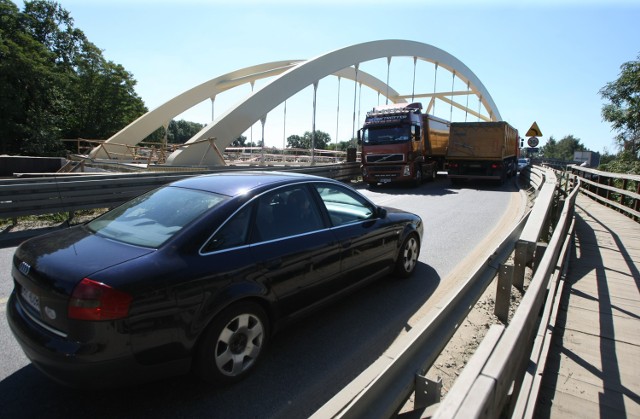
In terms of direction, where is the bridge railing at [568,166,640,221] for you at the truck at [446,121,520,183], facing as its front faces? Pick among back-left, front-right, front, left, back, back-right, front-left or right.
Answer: back-right

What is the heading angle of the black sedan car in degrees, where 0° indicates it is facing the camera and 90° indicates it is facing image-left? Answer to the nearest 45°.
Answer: approximately 225°

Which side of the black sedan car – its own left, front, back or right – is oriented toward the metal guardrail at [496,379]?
right

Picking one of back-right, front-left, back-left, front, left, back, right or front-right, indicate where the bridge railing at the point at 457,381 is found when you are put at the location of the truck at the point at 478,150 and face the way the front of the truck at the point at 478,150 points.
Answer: back

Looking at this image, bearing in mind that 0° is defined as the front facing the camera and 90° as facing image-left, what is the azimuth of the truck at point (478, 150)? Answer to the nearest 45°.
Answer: approximately 180°

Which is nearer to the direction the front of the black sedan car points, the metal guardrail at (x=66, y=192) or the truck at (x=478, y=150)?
the truck

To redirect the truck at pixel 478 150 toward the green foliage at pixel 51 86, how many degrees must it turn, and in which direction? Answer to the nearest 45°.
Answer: approximately 90° to its left

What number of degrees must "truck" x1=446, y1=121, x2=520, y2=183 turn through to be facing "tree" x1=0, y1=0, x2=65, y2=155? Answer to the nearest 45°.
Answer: approximately 90° to its left

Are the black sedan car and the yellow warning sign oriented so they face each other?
yes

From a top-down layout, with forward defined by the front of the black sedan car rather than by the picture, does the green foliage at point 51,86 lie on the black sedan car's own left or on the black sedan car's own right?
on the black sedan car's own left

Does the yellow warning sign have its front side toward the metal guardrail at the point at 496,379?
yes

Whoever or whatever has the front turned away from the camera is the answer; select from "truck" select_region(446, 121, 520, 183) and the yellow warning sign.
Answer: the truck

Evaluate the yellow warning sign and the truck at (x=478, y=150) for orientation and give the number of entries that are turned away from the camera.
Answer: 1

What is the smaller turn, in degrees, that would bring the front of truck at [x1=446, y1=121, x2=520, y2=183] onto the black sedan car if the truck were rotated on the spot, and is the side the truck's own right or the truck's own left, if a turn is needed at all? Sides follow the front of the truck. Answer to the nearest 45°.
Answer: approximately 180°

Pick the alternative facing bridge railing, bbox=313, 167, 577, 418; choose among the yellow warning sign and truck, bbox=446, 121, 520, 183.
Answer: the yellow warning sign
